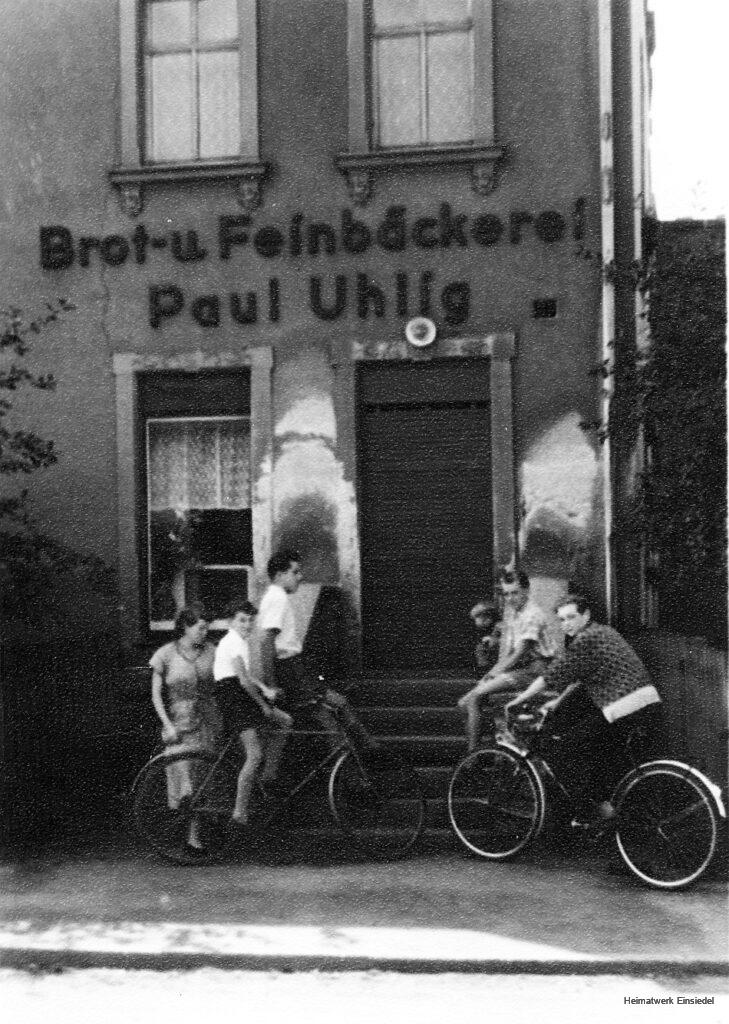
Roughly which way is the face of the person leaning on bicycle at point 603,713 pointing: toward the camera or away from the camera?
toward the camera

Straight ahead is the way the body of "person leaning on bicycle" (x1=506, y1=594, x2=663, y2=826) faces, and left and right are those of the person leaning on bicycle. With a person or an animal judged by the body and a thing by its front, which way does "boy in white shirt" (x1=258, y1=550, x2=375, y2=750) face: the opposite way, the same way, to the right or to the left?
the opposite way

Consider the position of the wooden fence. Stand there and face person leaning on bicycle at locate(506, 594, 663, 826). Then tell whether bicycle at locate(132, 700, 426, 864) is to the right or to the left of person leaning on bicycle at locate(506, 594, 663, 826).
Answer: right

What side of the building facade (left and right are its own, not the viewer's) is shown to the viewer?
front

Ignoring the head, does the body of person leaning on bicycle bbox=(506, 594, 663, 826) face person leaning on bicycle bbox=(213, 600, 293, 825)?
yes

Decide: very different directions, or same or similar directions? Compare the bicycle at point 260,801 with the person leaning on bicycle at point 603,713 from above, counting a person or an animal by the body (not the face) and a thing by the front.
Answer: very different directions

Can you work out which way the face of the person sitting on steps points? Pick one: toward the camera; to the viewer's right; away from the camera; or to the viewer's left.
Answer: toward the camera

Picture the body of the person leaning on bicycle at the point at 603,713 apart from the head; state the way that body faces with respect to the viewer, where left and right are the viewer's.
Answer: facing to the left of the viewer

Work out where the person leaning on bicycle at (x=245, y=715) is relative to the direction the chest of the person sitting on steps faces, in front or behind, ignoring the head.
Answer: in front

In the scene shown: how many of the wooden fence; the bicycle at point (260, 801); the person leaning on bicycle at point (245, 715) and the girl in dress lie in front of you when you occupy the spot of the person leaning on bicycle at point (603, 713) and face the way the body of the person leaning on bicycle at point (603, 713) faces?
3

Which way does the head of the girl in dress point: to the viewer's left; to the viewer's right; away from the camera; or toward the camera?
toward the camera

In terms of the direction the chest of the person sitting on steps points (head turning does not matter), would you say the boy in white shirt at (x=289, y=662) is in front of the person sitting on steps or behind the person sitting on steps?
in front

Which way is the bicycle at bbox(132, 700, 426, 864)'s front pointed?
to the viewer's right

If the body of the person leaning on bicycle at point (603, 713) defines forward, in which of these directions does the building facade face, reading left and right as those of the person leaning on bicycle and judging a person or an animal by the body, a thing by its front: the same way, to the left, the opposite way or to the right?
to the left

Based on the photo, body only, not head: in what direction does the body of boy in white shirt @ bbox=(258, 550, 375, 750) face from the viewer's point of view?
to the viewer's right

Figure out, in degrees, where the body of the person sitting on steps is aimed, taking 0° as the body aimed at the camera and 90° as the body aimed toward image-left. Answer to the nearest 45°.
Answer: approximately 45°
